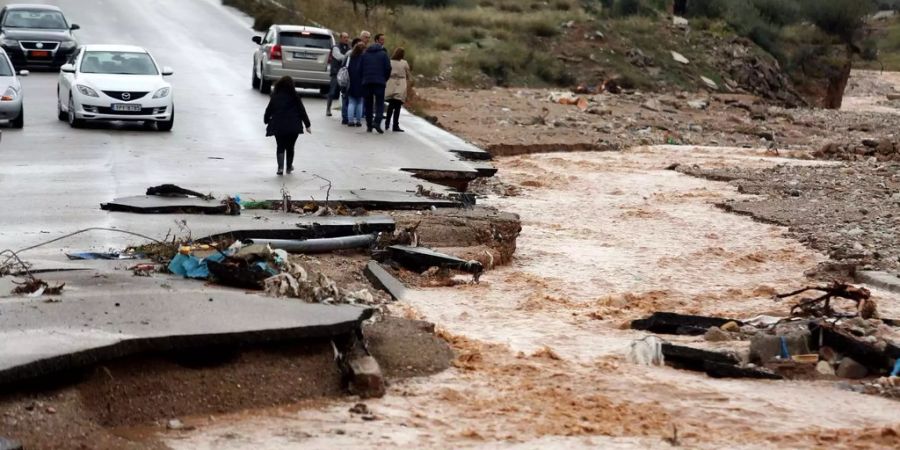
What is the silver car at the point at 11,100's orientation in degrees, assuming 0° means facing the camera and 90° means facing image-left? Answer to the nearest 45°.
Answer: approximately 0°

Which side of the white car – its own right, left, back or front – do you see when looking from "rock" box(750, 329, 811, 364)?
front

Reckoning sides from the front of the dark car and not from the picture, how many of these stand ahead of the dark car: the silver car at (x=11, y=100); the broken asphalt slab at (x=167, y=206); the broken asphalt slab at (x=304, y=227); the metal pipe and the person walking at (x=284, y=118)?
5

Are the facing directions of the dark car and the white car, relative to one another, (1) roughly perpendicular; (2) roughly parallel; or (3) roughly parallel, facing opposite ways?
roughly parallel

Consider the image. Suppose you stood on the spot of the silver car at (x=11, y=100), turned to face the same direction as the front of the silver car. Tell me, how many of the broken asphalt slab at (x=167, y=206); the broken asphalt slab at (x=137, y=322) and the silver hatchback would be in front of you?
2

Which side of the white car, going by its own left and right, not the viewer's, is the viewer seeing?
front

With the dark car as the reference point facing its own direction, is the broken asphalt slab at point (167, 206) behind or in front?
in front

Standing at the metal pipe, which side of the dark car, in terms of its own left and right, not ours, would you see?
front

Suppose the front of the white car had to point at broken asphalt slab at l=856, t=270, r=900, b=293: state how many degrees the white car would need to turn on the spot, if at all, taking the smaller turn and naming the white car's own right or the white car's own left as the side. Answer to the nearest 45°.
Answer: approximately 45° to the white car's own left

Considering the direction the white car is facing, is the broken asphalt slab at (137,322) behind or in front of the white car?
in front

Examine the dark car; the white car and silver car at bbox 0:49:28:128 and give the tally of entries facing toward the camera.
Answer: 3

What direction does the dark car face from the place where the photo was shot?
facing the viewer
